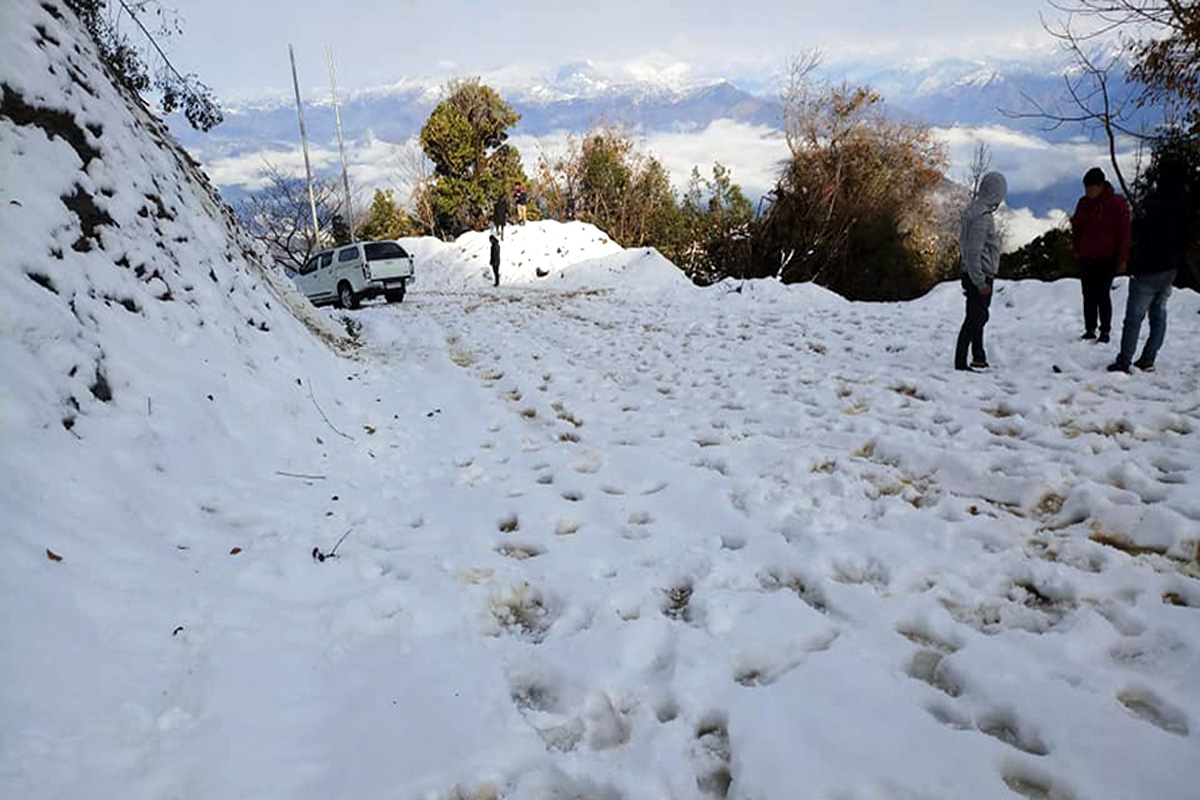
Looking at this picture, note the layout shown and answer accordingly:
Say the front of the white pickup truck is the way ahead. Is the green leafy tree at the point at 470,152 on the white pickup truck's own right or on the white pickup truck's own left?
on the white pickup truck's own right

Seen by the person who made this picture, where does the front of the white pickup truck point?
facing away from the viewer and to the left of the viewer
